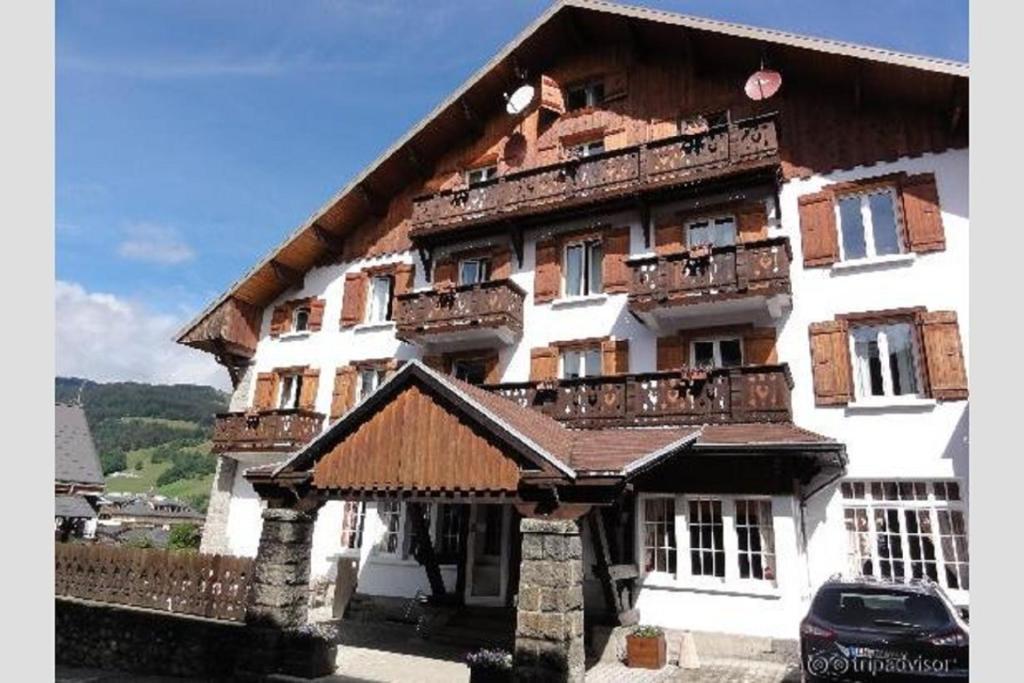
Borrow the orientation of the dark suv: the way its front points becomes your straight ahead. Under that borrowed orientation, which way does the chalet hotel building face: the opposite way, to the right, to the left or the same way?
the opposite way

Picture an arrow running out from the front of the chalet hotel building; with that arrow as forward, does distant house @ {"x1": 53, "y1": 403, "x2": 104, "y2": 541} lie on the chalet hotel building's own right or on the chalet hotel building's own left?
on the chalet hotel building's own right

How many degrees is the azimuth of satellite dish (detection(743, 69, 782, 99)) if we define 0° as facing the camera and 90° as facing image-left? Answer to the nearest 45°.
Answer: approximately 45°

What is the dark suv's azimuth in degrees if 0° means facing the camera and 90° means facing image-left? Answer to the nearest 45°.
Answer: approximately 180°

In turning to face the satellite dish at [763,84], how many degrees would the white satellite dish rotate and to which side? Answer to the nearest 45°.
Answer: approximately 90° to its left

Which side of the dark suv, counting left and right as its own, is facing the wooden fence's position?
left

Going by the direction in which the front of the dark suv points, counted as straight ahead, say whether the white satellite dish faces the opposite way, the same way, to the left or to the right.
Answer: the opposite way
